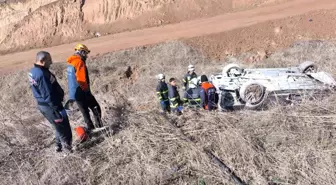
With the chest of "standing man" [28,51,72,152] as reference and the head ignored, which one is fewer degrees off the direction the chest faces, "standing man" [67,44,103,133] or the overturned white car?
the overturned white car

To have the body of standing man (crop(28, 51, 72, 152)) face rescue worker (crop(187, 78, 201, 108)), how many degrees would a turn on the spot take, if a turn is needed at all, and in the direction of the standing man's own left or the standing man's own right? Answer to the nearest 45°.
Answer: approximately 45° to the standing man's own left

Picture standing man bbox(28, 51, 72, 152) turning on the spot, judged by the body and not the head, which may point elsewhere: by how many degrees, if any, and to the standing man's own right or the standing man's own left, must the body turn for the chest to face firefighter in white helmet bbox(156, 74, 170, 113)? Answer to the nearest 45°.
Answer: approximately 45° to the standing man's own left

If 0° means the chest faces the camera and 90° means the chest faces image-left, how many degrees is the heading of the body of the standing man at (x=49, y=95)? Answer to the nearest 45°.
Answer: approximately 270°

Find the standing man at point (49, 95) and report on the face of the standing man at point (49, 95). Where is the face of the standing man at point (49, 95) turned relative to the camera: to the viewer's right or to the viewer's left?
to the viewer's right

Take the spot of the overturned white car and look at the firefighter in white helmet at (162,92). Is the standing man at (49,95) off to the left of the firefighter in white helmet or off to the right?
left

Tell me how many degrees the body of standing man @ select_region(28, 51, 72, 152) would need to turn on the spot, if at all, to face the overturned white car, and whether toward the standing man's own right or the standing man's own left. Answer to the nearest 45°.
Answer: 0° — they already face it
